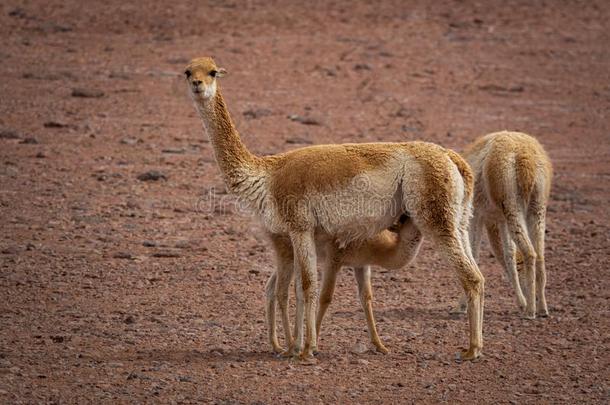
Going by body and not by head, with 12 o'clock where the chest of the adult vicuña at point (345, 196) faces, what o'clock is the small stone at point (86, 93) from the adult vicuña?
The small stone is roughly at 2 o'clock from the adult vicuña.

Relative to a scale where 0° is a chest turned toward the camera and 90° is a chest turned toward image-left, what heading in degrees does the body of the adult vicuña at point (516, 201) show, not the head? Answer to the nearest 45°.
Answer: approximately 135°

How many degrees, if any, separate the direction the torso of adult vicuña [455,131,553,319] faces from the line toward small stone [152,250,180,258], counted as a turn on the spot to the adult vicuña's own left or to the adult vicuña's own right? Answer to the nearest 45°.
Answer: approximately 45° to the adult vicuña's own left

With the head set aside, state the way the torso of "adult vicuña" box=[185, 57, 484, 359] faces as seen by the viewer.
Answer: to the viewer's left

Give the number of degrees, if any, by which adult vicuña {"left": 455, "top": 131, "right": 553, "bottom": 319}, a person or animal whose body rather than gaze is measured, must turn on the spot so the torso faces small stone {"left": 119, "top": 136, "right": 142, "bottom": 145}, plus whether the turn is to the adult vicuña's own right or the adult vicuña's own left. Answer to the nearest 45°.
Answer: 0° — it already faces it
